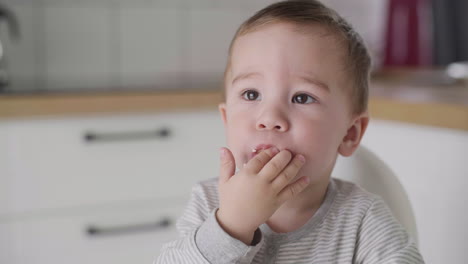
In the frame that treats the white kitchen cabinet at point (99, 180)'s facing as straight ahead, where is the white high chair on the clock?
The white high chair is roughly at 11 o'clock from the white kitchen cabinet.

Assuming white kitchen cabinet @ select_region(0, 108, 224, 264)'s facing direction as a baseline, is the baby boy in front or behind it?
in front

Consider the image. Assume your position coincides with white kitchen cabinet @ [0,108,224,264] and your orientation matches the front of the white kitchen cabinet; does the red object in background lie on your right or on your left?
on your left

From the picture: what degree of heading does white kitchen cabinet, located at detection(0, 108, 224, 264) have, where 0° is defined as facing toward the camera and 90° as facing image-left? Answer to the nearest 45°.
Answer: approximately 0°

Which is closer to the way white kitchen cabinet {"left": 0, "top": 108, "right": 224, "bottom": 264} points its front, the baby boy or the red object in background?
the baby boy
